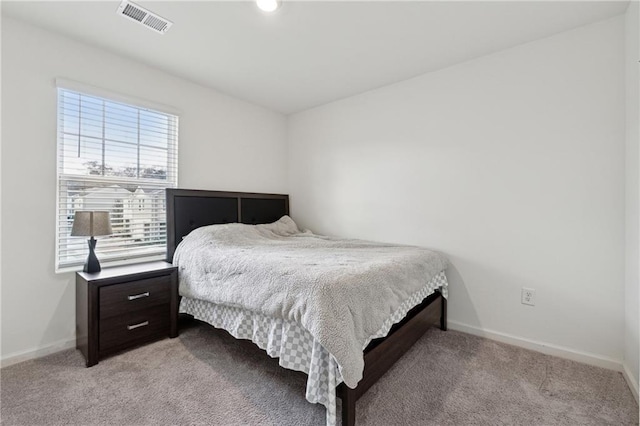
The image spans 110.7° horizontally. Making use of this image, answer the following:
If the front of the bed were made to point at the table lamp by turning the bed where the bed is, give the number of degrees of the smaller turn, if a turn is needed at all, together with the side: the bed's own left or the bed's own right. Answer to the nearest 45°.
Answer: approximately 135° to the bed's own right

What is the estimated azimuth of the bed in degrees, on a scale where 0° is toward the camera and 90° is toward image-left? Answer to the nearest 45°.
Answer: approximately 315°
